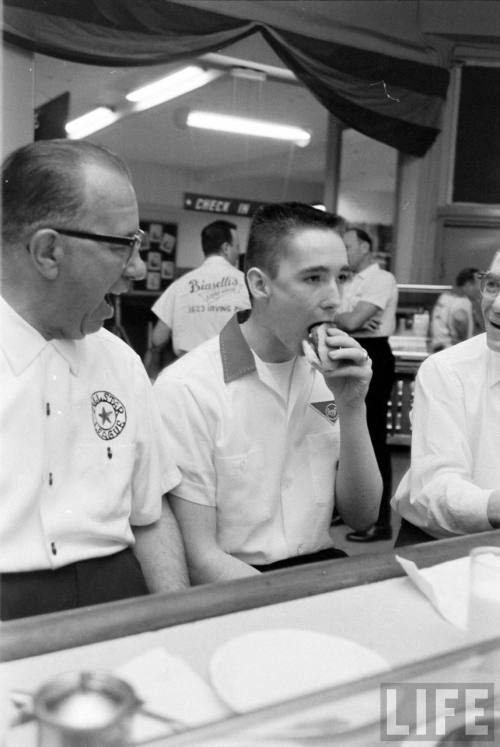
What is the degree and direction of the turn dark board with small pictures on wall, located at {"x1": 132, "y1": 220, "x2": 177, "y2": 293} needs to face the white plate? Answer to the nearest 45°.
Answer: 0° — it already faces it

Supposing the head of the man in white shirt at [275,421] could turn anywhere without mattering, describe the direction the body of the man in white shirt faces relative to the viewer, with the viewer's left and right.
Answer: facing the viewer and to the right of the viewer

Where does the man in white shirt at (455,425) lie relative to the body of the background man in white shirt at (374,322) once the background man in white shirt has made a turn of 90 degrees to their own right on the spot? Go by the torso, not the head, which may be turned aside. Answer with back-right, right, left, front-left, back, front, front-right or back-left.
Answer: back

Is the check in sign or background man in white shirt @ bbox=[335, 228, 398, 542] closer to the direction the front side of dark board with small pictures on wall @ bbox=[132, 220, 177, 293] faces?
the background man in white shirt

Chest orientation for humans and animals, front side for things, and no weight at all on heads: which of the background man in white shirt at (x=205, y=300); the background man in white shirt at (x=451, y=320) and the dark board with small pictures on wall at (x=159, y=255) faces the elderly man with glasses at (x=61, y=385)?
the dark board with small pictures on wall

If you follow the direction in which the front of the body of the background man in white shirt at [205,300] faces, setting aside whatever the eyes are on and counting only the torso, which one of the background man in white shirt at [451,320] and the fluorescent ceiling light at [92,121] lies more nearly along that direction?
the fluorescent ceiling light

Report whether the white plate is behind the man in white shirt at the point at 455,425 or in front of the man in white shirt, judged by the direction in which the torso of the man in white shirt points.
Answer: in front

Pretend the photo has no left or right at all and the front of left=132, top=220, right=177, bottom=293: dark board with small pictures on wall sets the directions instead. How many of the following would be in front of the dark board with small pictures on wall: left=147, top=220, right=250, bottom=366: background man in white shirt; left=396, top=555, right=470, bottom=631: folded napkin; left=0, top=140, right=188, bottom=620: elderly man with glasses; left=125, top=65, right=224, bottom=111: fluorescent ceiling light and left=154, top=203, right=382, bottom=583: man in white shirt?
5

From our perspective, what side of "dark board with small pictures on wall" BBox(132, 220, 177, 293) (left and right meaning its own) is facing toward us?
front

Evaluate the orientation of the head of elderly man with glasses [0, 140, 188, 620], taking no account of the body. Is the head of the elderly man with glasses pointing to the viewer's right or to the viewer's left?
to the viewer's right

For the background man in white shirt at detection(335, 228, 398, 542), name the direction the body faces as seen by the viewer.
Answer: to the viewer's left
